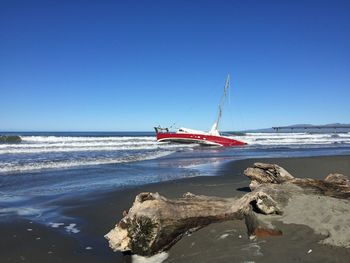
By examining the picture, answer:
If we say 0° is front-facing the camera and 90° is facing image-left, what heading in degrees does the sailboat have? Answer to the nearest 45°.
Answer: approximately 270°

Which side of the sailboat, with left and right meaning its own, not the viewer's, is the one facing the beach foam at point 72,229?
right
